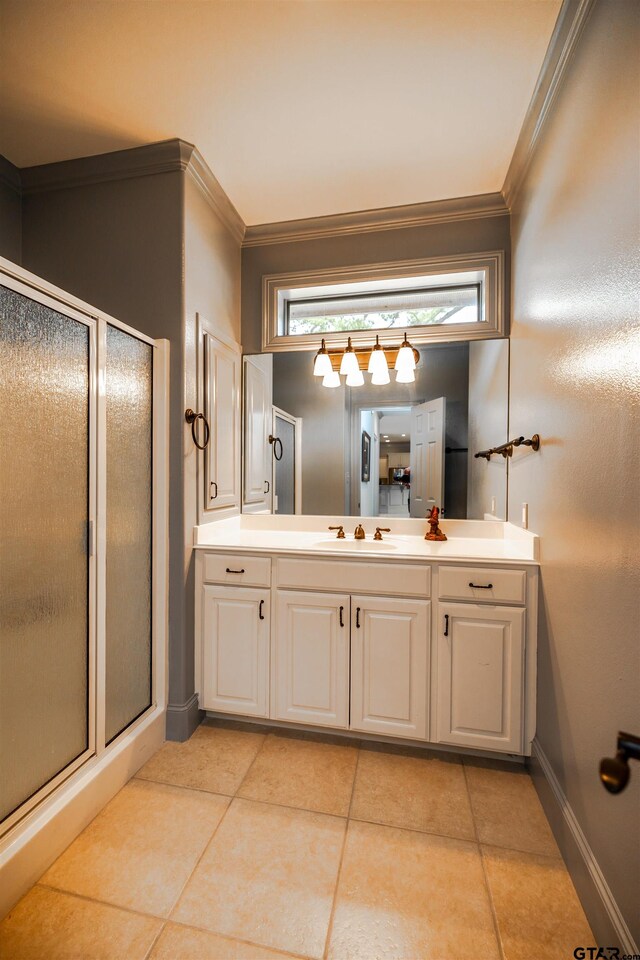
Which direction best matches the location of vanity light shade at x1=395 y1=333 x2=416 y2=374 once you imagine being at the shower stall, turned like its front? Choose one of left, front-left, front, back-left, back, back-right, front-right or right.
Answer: front-left

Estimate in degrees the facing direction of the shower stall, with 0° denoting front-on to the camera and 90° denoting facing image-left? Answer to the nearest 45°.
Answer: approximately 315°

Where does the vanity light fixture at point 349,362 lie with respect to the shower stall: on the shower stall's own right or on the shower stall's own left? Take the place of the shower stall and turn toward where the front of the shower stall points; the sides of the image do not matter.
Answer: on the shower stall's own left

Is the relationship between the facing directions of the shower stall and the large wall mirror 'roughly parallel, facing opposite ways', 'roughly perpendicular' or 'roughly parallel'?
roughly perpendicular

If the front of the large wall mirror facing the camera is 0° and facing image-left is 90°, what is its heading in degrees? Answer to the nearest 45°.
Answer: approximately 0°
